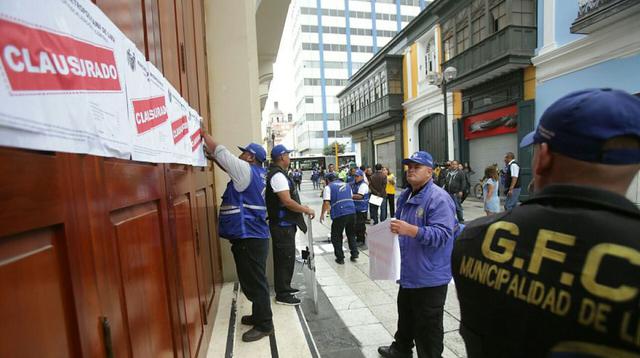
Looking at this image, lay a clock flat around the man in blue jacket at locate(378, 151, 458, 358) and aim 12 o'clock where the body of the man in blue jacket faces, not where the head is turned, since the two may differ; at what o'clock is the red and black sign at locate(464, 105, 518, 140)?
The red and black sign is roughly at 5 o'clock from the man in blue jacket.

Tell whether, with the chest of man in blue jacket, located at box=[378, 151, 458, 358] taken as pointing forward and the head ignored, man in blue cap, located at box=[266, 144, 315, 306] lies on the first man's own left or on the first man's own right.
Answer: on the first man's own right

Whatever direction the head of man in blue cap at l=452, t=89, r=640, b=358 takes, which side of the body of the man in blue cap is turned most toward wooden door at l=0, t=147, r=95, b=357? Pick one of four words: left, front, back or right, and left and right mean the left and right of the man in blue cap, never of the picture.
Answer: left

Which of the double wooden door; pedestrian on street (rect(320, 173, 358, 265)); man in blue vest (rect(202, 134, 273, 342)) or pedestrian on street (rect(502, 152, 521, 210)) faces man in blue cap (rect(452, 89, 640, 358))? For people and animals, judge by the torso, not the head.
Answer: the double wooden door

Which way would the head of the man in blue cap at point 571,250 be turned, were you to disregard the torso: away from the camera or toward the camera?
away from the camera

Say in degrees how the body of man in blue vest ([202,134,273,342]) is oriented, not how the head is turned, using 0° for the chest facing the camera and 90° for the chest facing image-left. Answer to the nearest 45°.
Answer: approximately 90°

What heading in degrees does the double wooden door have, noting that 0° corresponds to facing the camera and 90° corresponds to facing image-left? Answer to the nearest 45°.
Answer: approximately 315°
